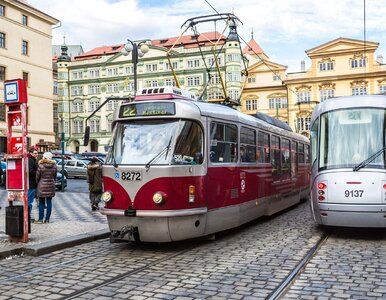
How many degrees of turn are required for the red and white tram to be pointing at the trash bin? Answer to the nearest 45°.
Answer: approximately 45° to its right

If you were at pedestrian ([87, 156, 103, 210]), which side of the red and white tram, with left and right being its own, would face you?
right

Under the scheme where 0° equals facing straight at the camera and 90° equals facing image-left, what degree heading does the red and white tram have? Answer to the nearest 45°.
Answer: approximately 45°

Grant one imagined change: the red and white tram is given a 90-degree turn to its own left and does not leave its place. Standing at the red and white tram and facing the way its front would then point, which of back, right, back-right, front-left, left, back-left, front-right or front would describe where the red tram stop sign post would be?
back-right

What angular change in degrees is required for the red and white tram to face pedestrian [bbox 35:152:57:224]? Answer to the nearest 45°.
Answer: approximately 90° to its right
